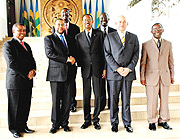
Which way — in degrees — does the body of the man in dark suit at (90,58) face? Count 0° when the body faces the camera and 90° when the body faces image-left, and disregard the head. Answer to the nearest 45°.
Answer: approximately 0°

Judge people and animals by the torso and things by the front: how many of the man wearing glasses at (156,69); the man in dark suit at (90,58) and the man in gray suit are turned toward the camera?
3

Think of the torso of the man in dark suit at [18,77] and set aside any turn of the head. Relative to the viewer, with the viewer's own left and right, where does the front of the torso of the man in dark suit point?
facing the viewer and to the right of the viewer

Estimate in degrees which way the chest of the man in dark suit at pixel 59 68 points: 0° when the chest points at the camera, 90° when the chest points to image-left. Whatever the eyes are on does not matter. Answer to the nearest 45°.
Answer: approximately 315°

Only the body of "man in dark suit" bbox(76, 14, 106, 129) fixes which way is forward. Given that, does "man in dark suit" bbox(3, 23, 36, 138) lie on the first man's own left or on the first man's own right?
on the first man's own right

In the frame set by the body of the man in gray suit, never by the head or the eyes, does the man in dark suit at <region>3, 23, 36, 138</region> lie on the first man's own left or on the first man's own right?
on the first man's own right

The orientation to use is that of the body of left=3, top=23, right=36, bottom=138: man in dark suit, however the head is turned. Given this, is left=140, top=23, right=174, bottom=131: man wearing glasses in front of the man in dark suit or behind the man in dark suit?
in front
